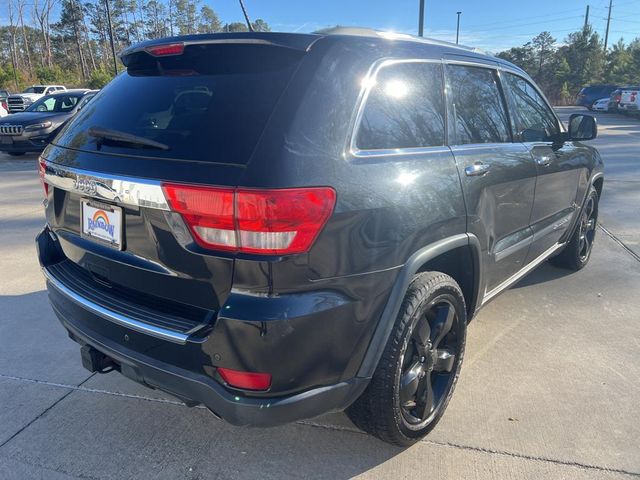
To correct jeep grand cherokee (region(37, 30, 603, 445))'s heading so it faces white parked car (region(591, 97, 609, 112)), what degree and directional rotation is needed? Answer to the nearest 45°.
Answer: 0° — it already faces it

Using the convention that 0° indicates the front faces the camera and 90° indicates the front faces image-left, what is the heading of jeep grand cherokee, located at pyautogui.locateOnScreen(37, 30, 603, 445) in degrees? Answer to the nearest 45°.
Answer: approximately 225°

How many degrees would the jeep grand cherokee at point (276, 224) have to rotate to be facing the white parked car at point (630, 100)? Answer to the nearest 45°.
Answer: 0° — it already faces it
